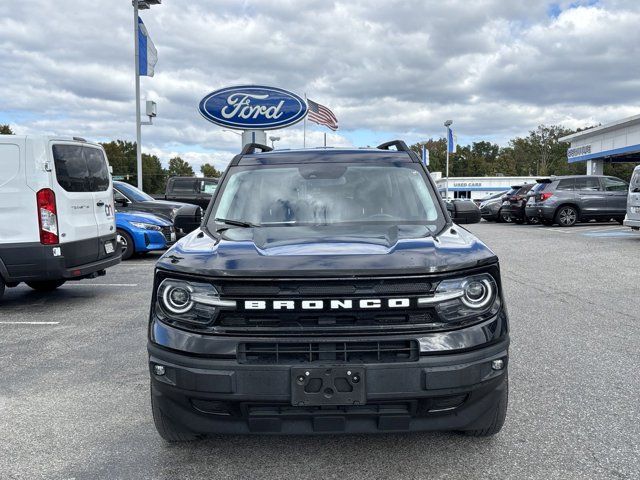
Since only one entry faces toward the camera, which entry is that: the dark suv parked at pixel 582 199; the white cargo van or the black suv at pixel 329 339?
the black suv

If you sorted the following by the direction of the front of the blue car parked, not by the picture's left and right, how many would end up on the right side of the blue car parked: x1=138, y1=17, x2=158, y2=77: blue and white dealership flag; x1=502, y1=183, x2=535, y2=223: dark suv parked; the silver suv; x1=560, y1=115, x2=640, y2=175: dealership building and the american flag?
0

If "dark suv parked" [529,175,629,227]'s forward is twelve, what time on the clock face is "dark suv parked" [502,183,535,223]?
"dark suv parked" [502,183,535,223] is roughly at 9 o'clock from "dark suv parked" [529,175,629,227].

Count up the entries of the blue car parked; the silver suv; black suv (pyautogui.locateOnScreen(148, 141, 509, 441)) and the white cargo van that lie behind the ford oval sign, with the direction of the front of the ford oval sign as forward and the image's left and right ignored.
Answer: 0

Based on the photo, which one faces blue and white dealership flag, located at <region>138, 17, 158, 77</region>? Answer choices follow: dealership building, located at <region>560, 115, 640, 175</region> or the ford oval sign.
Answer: the dealership building

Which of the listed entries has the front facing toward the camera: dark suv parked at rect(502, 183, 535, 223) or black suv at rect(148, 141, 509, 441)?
the black suv

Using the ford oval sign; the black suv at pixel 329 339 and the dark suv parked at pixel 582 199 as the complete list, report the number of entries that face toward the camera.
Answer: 2

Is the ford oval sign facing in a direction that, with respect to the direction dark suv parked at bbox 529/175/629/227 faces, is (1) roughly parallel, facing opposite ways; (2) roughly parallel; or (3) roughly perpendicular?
roughly perpendicular

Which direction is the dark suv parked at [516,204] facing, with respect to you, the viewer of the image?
facing away from the viewer and to the right of the viewer

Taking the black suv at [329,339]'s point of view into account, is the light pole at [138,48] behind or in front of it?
behind

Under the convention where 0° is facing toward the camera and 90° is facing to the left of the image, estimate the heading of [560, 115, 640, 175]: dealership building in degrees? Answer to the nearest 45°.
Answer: approximately 45°

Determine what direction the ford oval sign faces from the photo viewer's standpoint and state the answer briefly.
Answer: facing the viewer

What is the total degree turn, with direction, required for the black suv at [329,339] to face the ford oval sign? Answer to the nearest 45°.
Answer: approximately 180°

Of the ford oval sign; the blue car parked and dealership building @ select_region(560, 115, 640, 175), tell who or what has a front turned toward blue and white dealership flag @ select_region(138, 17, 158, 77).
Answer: the dealership building

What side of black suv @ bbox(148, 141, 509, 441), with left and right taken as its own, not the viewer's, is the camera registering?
front
